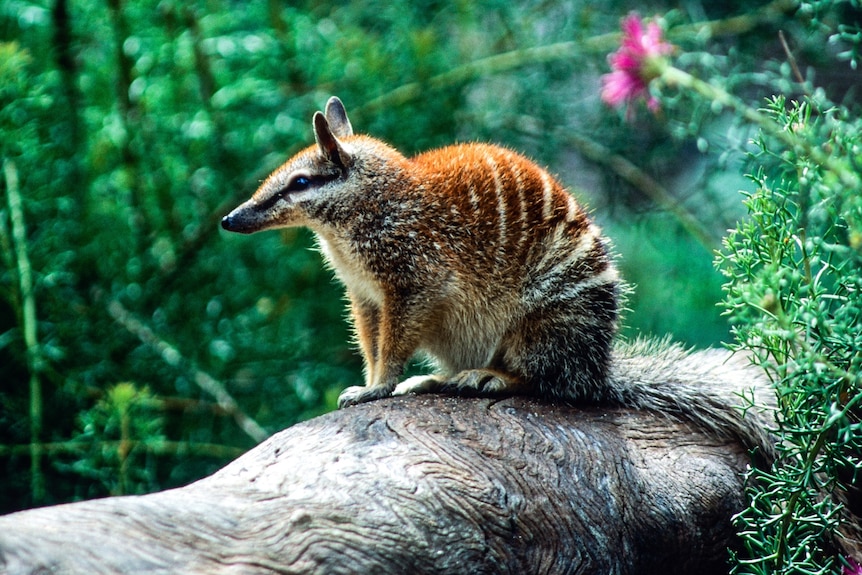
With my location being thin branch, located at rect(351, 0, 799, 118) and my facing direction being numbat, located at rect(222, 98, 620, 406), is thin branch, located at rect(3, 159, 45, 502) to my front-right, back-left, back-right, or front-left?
front-right

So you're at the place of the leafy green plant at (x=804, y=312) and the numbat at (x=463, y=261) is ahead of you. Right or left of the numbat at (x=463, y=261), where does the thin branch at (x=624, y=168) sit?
right

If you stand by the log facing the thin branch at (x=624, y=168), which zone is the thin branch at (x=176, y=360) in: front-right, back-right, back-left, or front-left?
front-left

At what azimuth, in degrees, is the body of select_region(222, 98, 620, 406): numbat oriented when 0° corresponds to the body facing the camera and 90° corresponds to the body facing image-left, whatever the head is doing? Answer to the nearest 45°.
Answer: approximately 90°

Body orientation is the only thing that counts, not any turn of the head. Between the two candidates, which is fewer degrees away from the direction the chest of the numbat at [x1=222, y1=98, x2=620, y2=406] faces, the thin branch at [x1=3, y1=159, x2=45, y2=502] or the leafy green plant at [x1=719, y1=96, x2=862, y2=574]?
the thin branch

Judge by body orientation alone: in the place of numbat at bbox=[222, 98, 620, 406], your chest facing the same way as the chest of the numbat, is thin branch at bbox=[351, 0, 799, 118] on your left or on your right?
on your right

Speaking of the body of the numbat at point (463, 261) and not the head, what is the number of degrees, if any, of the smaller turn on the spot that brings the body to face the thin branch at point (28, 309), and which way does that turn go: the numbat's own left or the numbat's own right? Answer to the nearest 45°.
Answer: approximately 45° to the numbat's own right

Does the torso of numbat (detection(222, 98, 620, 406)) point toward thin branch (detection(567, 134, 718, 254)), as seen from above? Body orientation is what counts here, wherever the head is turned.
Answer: no
